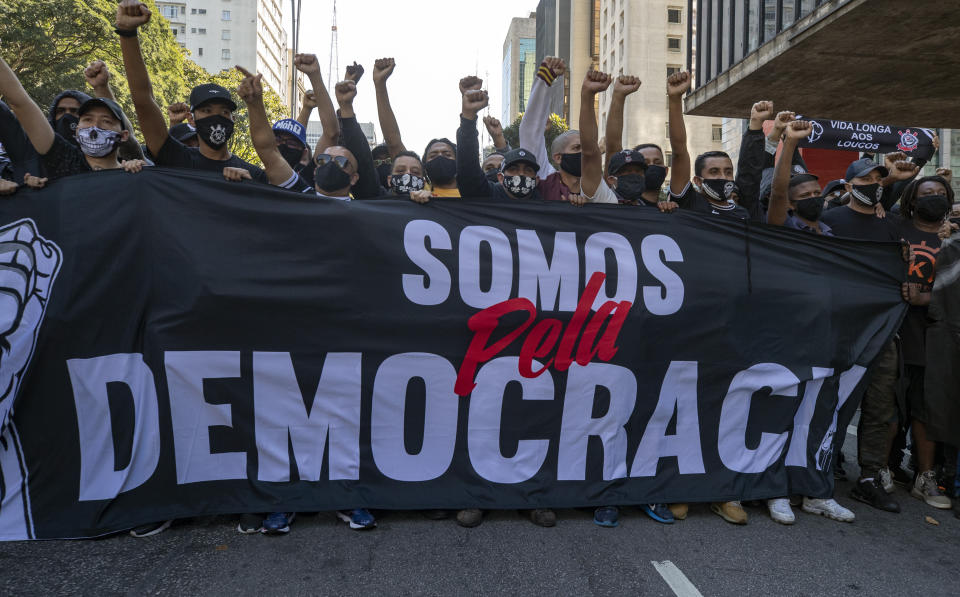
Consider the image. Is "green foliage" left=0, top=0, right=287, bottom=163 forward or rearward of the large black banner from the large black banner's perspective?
rearward

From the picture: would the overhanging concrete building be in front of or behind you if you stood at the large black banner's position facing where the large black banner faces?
behind

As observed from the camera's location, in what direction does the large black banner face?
facing the viewer
